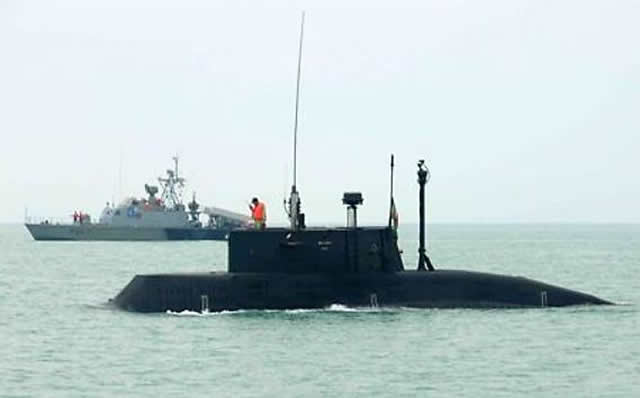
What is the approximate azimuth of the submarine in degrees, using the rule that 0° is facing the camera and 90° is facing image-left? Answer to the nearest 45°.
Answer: approximately 90°

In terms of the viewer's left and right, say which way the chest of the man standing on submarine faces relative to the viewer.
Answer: facing to the left of the viewer
